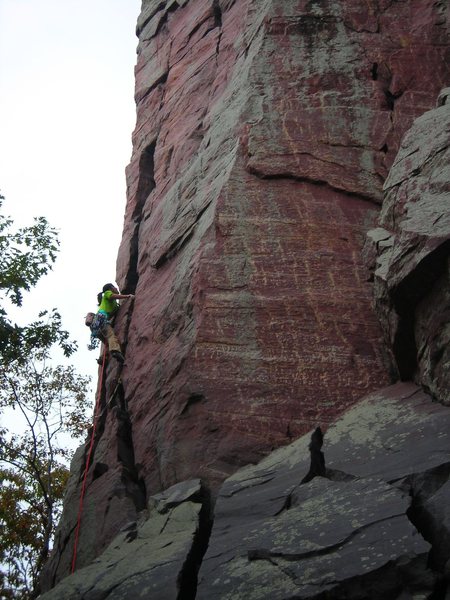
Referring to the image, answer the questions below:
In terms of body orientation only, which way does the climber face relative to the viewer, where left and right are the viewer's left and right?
facing to the right of the viewer

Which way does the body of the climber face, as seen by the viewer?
to the viewer's right
